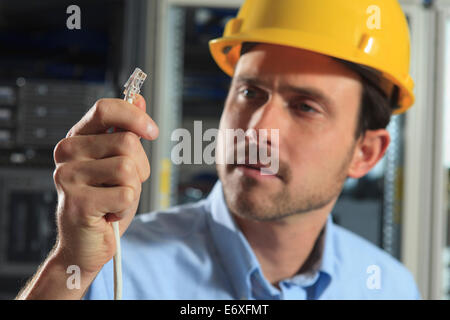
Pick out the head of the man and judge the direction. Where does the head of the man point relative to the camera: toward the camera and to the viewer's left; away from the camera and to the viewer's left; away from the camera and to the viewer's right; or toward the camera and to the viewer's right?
toward the camera and to the viewer's left

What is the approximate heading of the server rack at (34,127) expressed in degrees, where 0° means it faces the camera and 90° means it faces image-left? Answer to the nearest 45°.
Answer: approximately 0°

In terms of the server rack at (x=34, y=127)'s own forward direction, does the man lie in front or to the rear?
in front
